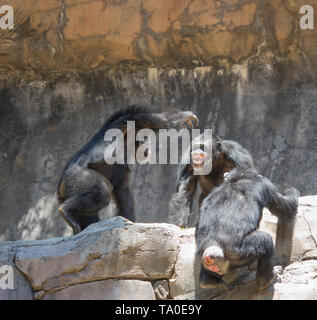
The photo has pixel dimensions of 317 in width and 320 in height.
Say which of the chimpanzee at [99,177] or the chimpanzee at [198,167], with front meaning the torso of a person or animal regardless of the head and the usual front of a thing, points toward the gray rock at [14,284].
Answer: the chimpanzee at [198,167]

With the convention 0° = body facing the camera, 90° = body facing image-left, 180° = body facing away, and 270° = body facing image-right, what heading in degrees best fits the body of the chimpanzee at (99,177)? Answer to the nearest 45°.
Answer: approximately 270°

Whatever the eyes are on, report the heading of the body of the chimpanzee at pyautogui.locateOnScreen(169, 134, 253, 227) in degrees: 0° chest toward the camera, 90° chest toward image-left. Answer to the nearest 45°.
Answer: approximately 45°

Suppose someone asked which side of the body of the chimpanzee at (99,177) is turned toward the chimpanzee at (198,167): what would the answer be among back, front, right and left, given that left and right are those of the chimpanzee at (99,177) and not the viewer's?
front

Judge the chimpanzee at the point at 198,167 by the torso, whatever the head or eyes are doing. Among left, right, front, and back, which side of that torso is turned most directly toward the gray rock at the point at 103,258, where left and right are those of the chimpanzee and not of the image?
front

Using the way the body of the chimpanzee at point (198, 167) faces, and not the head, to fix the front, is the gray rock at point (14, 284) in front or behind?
in front

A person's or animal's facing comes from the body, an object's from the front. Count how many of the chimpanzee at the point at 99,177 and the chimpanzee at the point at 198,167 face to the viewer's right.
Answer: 1
